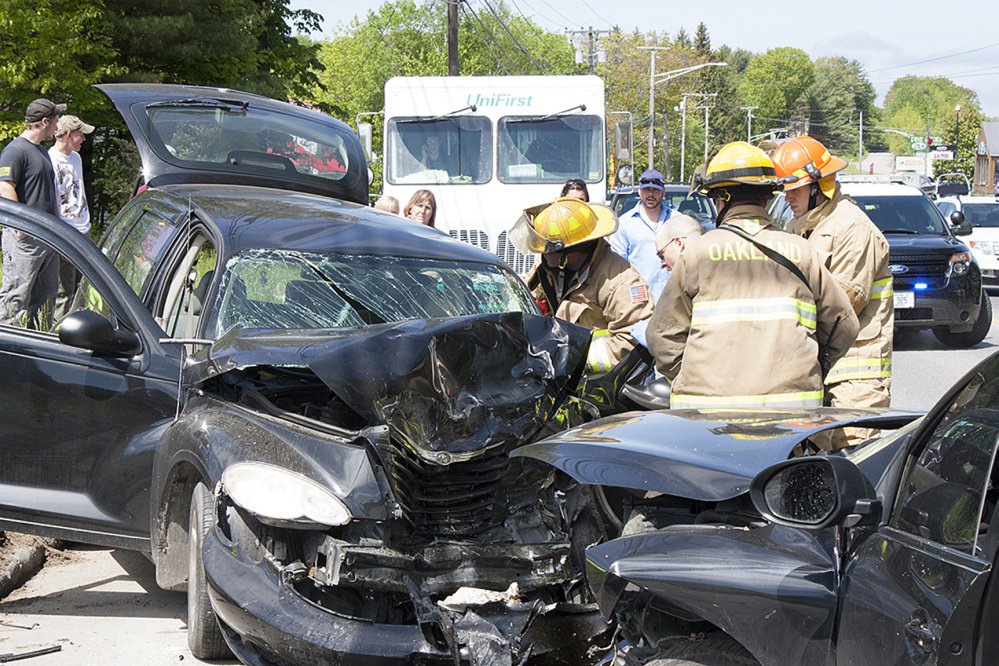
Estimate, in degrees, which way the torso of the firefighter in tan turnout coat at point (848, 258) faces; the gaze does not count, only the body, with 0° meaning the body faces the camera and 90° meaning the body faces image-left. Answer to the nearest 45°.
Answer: approximately 90°

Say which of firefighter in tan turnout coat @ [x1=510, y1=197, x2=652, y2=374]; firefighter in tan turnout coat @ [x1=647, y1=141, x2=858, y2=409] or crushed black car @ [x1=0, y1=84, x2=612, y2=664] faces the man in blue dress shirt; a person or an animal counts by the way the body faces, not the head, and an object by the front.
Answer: firefighter in tan turnout coat @ [x1=647, y1=141, x2=858, y2=409]

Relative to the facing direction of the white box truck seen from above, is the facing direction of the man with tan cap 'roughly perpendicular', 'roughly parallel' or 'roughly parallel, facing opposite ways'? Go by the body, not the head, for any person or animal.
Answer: roughly perpendicular

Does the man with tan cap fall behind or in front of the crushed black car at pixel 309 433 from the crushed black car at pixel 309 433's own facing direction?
behind

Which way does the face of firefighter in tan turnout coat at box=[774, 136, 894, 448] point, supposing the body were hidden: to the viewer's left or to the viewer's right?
to the viewer's left

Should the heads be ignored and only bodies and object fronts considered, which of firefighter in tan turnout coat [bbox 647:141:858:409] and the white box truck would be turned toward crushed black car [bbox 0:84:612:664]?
the white box truck

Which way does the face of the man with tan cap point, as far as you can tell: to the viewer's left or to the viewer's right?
to the viewer's right

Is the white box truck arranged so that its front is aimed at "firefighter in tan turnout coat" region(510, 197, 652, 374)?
yes

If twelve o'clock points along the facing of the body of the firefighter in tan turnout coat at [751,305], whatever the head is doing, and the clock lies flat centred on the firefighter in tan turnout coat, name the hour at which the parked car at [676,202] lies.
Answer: The parked car is roughly at 12 o'clock from the firefighter in tan turnout coat.

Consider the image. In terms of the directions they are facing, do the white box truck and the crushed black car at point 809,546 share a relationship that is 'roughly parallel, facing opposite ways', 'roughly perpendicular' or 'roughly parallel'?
roughly perpendicular

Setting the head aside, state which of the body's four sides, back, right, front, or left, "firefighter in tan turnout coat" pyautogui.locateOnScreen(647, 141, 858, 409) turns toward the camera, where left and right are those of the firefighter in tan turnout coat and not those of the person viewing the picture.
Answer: back
